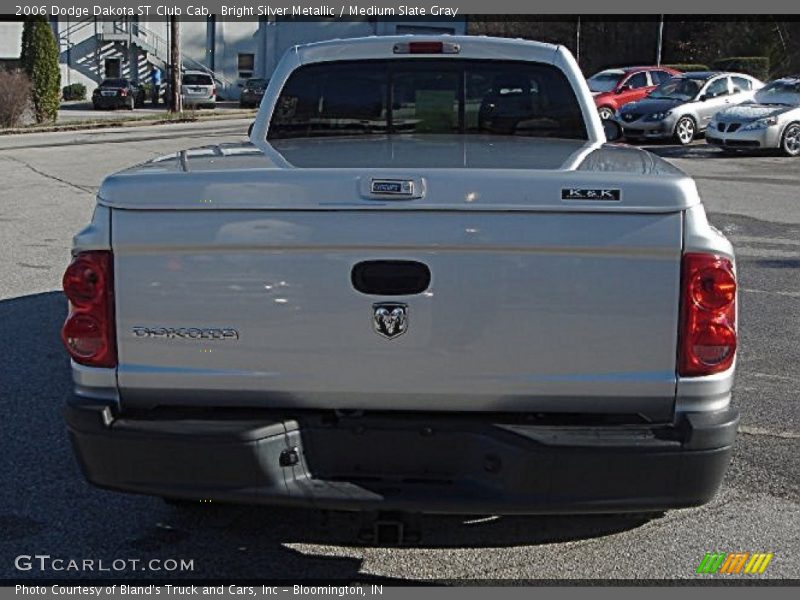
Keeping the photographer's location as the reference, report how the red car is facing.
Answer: facing the viewer and to the left of the viewer

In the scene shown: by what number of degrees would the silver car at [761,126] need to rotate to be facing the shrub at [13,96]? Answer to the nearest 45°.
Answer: approximately 45° to its right

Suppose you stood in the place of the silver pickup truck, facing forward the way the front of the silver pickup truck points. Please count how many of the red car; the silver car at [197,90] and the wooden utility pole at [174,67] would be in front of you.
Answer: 3

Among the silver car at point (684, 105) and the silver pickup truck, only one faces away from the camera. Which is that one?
the silver pickup truck

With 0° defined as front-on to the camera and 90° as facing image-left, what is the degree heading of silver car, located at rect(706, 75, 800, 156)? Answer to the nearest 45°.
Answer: approximately 45°

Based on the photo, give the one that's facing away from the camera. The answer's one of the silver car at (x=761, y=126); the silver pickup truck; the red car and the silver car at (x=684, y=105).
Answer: the silver pickup truck

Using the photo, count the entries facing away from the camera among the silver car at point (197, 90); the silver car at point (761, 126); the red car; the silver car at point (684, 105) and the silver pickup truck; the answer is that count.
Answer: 2

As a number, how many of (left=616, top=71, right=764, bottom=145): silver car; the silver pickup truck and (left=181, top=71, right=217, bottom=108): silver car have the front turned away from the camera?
2

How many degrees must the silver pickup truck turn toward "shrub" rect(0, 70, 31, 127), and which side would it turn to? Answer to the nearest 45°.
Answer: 0° — it already faces it

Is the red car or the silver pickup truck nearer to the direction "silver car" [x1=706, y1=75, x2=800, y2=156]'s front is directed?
the silver pickup truck

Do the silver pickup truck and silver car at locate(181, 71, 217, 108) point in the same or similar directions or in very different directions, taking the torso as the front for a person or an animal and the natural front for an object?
same or similar directions

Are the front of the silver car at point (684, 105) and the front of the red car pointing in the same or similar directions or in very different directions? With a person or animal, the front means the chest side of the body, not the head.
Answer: same or similar directions

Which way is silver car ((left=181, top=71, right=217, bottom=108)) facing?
away from the camera

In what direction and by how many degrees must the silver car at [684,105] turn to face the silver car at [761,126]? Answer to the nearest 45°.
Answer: approximately 90° to its left

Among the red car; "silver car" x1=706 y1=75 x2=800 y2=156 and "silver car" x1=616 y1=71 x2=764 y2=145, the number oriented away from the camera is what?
0

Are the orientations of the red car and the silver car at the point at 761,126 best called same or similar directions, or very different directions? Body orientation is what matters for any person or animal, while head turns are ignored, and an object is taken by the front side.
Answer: same or similar directions

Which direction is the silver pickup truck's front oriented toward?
away from the camera

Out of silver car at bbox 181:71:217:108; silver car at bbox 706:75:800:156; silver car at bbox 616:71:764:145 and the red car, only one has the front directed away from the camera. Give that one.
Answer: silver car at bbox 181:71:217:108

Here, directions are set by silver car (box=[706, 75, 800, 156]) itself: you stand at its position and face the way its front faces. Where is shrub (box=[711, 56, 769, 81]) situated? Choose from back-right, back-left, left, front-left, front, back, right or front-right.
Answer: back-right
